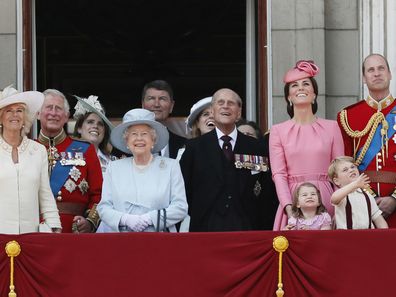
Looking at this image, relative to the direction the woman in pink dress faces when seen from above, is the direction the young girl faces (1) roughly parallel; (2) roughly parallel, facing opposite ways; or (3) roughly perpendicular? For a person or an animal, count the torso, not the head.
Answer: roughly parallel

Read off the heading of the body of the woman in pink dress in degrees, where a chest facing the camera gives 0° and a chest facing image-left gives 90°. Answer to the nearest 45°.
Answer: approximately 0°

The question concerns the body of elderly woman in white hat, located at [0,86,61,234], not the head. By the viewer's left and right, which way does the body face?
facing the viewer

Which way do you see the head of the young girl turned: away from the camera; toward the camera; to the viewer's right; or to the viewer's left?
toward the camera

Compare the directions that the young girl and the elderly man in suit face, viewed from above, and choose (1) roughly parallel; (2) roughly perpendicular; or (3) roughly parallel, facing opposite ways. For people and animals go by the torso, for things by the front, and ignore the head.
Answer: roughly parallel

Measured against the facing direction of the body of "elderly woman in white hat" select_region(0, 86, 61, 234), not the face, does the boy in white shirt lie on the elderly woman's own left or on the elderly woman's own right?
on the elderly woman's own left

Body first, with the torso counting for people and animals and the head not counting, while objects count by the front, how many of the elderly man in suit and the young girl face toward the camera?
2

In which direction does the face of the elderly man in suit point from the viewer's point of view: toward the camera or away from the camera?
toward the camera

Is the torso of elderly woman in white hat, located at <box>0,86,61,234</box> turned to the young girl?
no

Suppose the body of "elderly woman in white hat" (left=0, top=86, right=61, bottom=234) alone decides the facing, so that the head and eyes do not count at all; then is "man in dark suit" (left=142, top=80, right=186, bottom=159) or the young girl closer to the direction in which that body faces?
the young girl

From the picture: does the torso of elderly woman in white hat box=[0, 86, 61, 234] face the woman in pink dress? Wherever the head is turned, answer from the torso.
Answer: no

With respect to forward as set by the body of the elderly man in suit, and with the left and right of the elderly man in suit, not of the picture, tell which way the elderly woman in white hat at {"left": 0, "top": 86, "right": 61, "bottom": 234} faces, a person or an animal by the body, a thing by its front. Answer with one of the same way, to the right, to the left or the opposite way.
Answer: the same way

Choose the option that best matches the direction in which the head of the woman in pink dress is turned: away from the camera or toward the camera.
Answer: toward the camera

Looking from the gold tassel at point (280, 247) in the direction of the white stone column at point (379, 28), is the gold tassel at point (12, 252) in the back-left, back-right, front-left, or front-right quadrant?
back-left

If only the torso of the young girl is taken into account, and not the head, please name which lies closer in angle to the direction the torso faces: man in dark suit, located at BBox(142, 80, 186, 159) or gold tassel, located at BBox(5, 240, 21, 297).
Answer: the gold tassel
